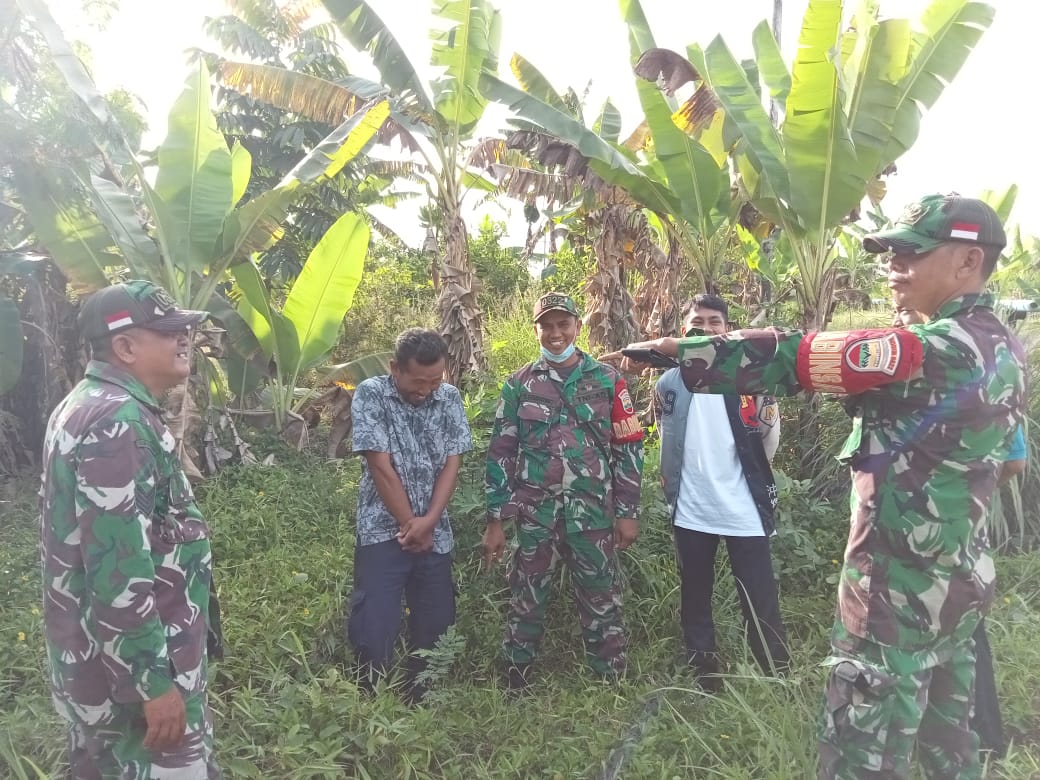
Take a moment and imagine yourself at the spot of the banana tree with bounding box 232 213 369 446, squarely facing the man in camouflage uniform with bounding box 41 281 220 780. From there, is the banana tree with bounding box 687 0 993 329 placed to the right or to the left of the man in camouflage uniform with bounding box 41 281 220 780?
left

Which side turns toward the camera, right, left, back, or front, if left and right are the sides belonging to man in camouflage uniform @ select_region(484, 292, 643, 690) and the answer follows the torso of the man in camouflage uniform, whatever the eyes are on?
front

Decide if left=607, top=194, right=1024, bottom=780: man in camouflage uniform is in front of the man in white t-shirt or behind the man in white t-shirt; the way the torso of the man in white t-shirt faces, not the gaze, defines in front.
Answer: in front

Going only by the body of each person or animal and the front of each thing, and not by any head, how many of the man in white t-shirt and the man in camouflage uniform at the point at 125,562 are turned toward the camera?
1

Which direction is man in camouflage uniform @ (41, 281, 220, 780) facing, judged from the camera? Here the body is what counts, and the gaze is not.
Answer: to the viewer's right

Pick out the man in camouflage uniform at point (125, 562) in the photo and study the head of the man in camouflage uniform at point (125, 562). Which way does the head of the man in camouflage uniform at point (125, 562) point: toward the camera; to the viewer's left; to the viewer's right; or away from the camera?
to the viewer's right

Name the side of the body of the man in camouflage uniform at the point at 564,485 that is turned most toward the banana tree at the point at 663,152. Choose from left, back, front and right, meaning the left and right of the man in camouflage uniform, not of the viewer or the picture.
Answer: back

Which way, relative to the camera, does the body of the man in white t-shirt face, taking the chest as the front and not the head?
toward the camera

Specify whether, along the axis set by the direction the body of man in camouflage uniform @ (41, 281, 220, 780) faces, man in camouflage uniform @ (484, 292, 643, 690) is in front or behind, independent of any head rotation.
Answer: in front

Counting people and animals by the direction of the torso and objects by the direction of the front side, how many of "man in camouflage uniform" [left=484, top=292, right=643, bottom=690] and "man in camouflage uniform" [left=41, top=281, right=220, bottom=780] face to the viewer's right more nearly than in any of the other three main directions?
1

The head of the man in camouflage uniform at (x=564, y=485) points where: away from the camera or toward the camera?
toward the camera

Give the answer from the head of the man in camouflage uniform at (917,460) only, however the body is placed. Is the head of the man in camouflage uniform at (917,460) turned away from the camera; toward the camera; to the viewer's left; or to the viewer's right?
to the viewer's left

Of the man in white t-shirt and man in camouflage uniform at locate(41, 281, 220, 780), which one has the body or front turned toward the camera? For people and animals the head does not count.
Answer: the man in white t-shirt

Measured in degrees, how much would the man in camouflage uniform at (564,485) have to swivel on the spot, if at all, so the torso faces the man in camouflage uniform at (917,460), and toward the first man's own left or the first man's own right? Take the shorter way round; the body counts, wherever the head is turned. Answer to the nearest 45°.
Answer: approximately 45° to the first man's own left

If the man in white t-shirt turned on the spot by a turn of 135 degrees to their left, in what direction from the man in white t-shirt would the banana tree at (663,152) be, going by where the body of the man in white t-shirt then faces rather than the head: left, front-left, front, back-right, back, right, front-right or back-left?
front-left
